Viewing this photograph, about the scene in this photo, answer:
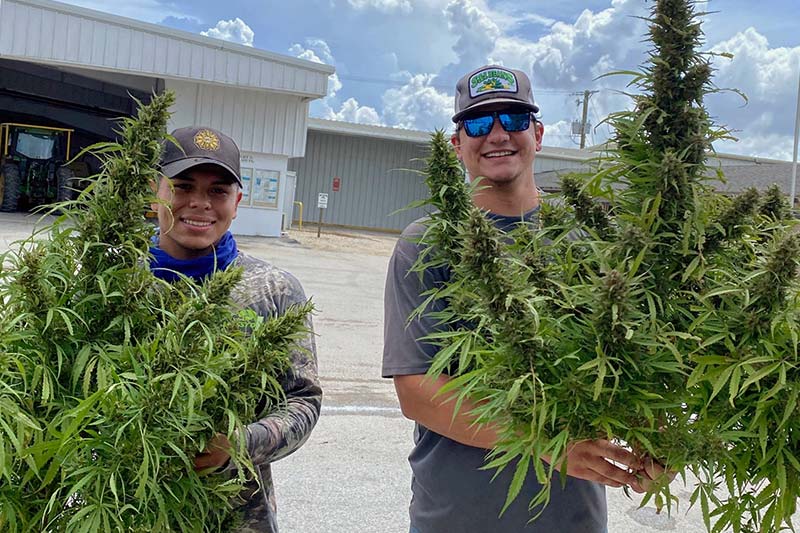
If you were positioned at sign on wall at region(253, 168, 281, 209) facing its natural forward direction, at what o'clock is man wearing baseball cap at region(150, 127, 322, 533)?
The man wearing baseball cap is roughly at 12 o'clock from the sign on wall.

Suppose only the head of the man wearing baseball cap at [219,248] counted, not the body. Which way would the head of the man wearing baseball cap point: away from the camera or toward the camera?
toward the camera

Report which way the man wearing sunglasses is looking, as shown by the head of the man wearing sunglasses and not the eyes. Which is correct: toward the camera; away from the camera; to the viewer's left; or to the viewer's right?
toward the camera

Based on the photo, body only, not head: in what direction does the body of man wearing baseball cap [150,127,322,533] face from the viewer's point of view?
toward the camera

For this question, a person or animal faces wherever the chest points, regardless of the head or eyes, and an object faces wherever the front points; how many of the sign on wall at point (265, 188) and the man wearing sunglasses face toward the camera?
2

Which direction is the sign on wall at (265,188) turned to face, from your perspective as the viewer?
facing the viewer

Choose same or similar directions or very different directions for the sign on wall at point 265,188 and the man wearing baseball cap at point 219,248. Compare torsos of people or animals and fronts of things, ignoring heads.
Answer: same or similar directions

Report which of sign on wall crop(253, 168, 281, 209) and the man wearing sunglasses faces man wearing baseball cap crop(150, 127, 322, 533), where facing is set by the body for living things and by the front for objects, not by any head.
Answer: the sign on wall

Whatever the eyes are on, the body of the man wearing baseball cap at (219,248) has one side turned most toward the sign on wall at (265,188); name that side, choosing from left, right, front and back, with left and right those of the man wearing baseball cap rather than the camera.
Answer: back

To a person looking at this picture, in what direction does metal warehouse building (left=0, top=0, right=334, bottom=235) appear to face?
facing the viewer and to the right of the viewer

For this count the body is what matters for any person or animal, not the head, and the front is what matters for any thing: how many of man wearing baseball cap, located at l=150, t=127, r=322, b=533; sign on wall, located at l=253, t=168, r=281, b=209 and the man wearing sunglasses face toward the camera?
3

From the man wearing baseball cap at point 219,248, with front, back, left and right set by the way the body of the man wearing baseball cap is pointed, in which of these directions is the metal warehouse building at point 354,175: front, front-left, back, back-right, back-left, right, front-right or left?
back

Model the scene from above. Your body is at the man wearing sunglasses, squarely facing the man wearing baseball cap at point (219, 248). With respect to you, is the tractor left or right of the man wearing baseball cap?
right

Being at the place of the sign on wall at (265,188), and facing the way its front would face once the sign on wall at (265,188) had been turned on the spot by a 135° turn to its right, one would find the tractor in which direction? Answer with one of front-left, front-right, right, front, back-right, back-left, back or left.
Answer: front-left

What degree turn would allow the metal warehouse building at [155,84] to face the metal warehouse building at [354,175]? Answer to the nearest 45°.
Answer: approximately 90° to its left
